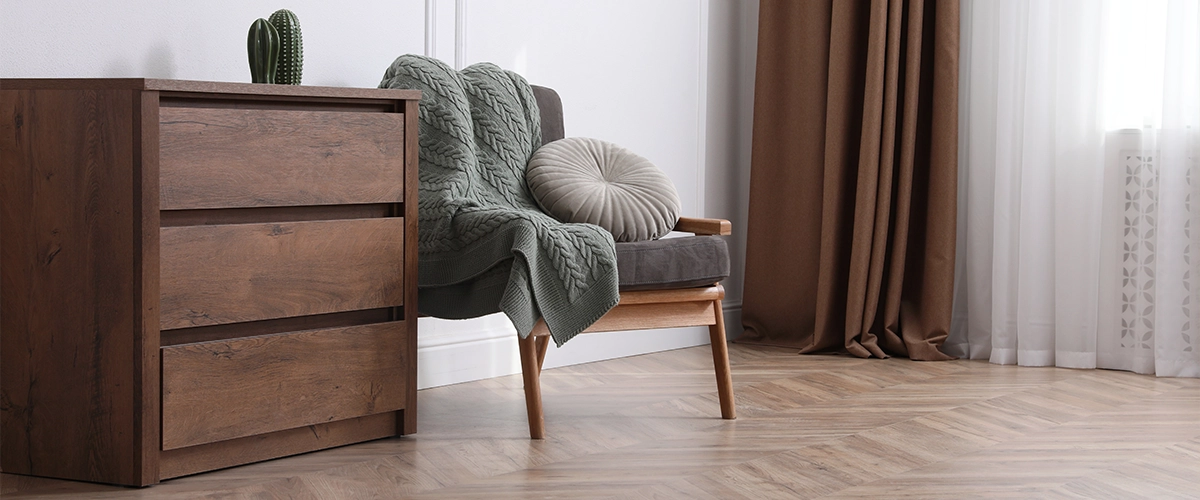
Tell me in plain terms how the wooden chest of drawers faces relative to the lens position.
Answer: facing the viewer and to the right of the viewer

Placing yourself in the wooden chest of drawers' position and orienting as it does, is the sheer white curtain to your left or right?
on your left

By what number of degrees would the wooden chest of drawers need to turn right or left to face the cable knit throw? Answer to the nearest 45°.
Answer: approximately 45° to its left

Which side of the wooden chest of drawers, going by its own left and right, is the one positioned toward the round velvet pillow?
left

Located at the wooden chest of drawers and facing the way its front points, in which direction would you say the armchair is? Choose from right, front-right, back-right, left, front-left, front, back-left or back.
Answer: front-left

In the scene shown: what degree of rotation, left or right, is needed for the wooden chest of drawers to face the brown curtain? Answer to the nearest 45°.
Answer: approximately 90° to its left

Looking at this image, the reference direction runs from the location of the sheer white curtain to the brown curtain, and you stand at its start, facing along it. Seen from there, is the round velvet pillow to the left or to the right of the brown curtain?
left
